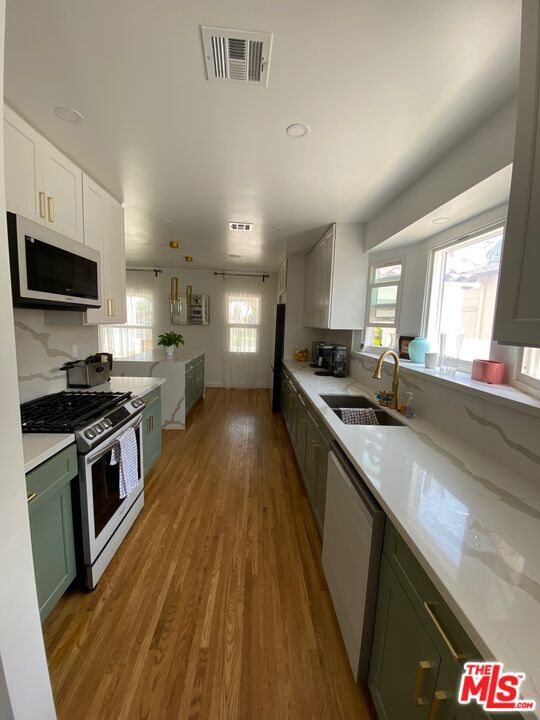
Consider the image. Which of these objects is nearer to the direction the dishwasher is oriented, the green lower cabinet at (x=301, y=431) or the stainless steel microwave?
the stainless steel microwave

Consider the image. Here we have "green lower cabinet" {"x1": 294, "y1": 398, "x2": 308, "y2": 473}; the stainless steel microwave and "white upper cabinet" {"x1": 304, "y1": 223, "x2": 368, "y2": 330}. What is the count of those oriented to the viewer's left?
2

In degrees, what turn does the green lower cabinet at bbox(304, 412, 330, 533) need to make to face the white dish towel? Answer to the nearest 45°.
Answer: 0° — it already faces it

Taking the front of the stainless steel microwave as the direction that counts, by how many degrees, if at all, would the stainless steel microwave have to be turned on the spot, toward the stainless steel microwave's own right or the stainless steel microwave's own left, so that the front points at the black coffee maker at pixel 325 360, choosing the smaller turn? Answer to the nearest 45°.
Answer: approximately 45° to the stainless steel microwave's own left

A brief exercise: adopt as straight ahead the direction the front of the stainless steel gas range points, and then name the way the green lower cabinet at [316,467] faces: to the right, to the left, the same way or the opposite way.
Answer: the opposite way

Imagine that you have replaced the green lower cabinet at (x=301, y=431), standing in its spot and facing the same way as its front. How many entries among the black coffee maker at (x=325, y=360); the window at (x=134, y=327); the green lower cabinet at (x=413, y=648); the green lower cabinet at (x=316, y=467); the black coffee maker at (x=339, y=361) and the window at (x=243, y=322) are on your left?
2

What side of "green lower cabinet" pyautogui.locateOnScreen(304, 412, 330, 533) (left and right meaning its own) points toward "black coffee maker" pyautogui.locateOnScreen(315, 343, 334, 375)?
right

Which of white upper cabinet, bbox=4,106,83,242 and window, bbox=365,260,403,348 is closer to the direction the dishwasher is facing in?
the white upper cabinet

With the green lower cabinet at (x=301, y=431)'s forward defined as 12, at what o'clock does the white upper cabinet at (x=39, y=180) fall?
The white upper cabinet is roughly at 11 o'clock from the green lower cabinet.

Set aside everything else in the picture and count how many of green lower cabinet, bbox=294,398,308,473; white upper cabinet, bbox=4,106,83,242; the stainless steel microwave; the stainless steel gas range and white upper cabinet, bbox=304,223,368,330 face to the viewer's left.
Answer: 2

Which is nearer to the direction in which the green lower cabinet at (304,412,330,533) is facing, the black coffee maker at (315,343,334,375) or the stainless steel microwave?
the stainless steel microwave

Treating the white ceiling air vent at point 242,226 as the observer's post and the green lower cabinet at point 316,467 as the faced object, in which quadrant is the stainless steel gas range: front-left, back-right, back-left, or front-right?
front-right

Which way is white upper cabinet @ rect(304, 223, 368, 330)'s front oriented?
to the viewer's left

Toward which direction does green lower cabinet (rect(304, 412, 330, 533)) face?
to the viewer's left
